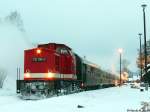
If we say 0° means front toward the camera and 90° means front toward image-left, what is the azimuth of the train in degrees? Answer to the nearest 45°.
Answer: approximately 45°
